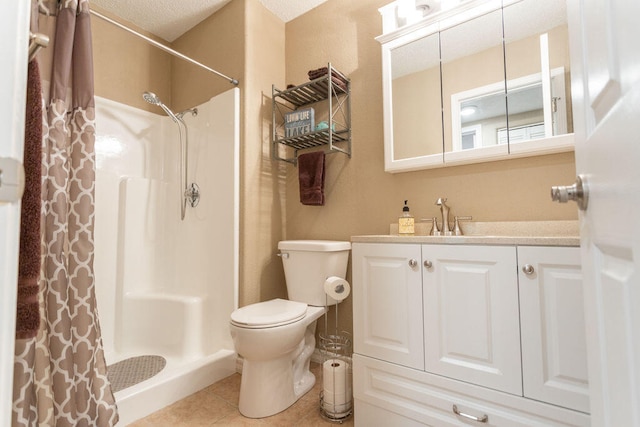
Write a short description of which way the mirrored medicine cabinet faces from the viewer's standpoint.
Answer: facing the viewer and to the left of the viewer

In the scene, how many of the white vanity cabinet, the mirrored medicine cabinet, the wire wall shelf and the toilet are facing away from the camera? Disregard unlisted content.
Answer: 0

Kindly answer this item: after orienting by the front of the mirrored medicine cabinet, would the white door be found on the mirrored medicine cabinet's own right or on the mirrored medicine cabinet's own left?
on the mirrored medicine cabinet's own left

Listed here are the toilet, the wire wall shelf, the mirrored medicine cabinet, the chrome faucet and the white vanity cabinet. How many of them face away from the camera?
0

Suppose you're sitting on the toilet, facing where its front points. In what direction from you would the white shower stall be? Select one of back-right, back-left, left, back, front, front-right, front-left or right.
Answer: right

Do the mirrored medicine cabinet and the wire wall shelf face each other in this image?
no

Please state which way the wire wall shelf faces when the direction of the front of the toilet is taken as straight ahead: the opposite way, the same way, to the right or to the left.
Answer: the same way

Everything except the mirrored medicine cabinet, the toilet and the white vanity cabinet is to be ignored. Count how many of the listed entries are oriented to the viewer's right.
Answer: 0

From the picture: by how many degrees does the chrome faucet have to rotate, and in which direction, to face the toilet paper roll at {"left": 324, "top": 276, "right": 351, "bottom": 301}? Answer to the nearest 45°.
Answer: approximately 45° to its right

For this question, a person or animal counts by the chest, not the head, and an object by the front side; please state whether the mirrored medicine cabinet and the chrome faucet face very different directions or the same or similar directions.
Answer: same or similar directions

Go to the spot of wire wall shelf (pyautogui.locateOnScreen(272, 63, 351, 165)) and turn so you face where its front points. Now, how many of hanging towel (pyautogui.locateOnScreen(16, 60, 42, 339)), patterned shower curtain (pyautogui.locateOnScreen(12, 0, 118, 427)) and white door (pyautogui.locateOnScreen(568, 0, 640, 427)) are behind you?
0

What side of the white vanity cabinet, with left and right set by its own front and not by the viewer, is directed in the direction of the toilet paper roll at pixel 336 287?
right

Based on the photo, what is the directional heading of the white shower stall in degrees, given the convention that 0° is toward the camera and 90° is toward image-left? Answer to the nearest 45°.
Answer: approximately 315°
